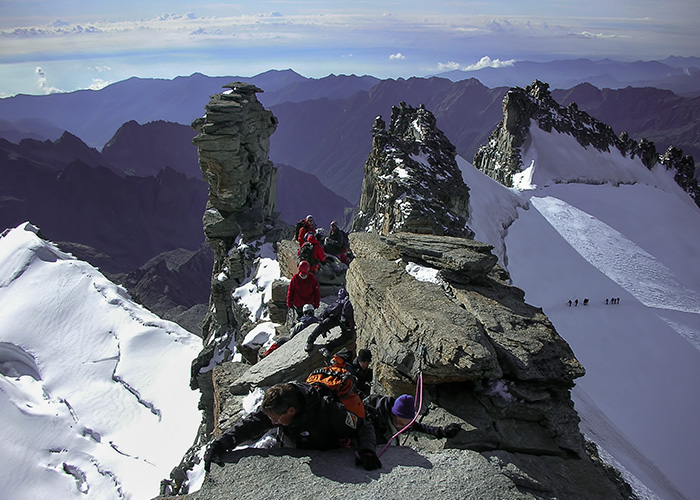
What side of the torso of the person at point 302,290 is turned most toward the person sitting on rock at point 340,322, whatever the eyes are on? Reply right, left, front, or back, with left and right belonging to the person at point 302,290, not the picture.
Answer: front

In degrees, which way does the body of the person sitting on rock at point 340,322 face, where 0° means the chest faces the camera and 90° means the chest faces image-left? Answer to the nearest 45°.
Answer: approximately 45°

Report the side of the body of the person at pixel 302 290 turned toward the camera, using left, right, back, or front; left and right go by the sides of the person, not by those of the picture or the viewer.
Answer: front

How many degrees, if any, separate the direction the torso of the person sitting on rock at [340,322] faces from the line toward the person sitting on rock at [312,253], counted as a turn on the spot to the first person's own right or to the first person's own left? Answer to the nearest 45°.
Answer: approximately 135° to the first person's own right

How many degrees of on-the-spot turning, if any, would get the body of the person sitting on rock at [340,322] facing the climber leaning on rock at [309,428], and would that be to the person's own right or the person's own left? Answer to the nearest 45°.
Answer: approximately 45° to the person's own left

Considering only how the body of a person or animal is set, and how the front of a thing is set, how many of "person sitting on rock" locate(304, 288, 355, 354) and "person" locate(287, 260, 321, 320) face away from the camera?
0
